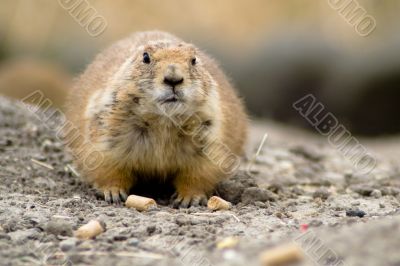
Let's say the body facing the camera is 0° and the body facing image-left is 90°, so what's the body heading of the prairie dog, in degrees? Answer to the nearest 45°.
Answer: approximately 0°

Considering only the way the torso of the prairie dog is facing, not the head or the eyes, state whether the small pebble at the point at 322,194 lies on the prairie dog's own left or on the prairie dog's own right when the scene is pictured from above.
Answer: on the prairie dog's own left

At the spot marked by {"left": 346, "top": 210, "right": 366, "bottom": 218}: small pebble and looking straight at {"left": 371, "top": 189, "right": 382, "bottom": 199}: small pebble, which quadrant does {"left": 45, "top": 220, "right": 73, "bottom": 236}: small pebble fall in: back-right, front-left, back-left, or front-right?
back-left

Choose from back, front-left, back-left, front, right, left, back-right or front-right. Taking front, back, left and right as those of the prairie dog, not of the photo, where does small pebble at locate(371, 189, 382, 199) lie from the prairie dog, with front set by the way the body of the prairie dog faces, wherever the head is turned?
left
